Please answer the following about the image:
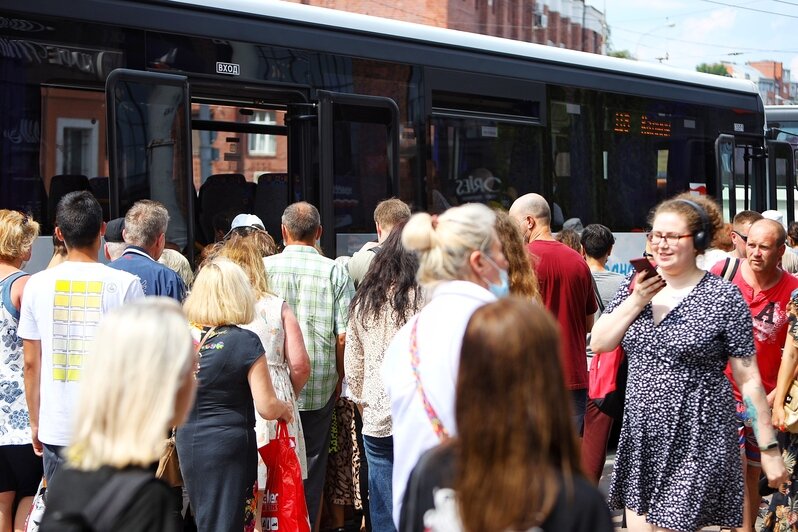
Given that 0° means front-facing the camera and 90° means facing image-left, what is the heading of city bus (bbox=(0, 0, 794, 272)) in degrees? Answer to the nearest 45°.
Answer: approximately 225°

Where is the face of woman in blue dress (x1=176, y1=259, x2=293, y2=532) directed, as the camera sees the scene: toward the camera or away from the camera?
away from the camera

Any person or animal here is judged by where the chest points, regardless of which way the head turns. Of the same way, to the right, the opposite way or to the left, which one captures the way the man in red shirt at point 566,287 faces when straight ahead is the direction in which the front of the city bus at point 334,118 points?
to the left

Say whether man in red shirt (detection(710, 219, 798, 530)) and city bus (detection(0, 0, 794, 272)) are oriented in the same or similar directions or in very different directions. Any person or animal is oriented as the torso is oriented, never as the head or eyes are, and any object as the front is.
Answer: very different directions

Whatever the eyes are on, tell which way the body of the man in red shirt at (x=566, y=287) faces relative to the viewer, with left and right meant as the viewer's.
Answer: facing away from the viewer and to the left of the viewer

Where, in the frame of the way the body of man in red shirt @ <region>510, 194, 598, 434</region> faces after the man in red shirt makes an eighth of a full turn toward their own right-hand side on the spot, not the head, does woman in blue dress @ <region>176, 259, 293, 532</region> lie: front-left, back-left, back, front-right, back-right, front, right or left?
back-left

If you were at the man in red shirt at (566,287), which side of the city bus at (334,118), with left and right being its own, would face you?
right

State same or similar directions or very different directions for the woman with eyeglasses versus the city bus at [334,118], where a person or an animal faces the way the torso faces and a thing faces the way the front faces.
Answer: very different directions

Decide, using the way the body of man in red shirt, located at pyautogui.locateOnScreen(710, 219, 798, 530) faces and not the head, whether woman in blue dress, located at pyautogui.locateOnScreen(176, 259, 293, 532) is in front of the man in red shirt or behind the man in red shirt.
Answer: in front

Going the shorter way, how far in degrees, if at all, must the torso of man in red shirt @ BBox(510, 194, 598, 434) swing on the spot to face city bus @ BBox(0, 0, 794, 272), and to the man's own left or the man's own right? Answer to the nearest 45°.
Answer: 0° — they already face it
